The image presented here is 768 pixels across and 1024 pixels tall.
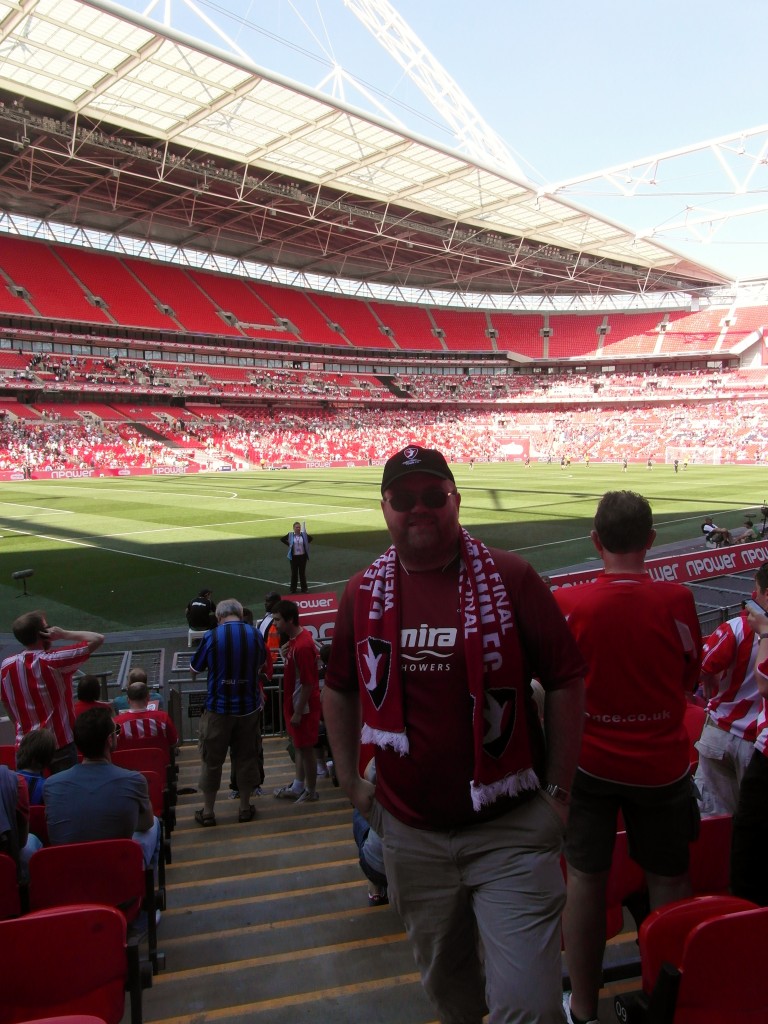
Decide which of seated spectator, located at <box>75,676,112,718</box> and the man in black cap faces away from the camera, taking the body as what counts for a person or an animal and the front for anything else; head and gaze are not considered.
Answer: the seated spectator

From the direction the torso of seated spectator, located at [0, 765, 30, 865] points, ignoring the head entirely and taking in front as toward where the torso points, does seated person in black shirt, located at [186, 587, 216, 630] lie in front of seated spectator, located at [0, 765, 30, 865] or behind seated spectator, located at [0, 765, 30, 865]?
in front

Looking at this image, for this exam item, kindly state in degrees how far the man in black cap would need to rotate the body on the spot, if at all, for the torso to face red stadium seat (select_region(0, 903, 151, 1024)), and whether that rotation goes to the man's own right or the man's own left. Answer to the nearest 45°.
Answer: approximately 90° to the man's own right

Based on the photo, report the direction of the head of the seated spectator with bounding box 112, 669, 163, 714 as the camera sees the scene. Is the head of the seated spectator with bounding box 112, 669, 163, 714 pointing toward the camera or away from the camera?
away from the camera

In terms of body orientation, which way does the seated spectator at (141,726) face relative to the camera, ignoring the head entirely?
away from the camera

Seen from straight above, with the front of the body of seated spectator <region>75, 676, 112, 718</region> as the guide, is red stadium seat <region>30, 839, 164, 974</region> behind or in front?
behind

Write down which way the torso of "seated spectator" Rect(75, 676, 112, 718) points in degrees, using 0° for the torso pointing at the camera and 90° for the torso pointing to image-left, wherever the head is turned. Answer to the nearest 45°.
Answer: approximately 180°

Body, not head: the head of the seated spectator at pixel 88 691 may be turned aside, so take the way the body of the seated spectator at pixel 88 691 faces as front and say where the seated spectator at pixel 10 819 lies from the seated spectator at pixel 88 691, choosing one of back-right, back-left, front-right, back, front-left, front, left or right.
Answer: back

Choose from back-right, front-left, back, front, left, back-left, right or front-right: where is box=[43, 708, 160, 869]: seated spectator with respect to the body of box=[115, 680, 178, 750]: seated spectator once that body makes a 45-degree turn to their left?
back-left

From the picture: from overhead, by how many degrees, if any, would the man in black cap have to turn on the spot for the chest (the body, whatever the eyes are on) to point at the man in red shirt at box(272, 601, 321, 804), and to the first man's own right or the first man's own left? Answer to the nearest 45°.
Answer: approximately 180°

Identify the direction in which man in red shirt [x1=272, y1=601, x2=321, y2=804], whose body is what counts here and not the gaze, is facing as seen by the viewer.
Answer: to the viewer's left

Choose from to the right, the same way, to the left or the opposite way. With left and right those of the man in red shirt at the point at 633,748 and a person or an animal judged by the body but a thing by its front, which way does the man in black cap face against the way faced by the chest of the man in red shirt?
the opposite way

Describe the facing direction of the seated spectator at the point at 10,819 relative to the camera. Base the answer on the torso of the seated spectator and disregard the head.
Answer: away from the camera

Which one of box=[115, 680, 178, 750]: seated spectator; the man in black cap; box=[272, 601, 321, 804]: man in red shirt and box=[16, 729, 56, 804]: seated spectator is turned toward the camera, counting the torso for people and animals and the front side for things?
the man in black cap

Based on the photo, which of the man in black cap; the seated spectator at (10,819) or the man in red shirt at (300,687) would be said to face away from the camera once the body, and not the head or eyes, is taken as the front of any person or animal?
the seated spectator

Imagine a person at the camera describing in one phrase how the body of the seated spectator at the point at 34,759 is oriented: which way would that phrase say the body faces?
away from the camera
